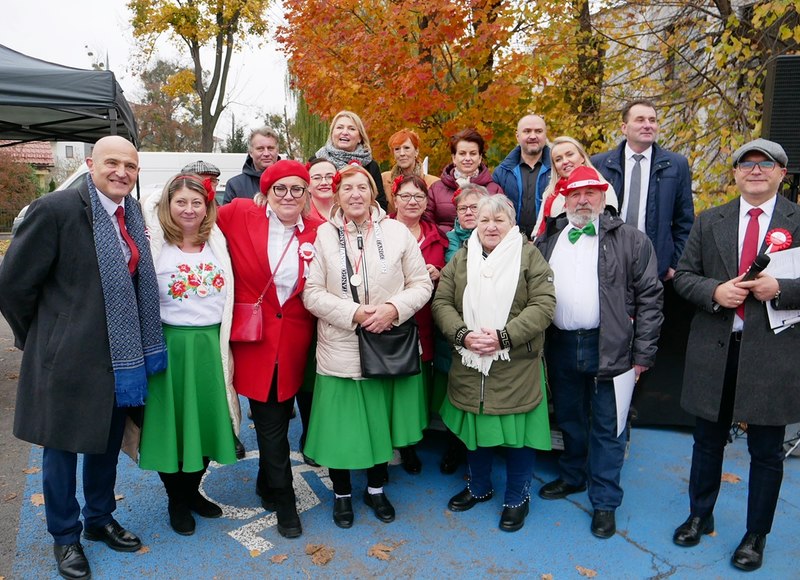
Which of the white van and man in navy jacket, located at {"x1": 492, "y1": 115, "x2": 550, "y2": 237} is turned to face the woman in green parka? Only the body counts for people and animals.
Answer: the man in navy jacket

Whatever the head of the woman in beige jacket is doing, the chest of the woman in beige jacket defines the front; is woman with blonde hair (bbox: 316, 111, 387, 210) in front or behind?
behind

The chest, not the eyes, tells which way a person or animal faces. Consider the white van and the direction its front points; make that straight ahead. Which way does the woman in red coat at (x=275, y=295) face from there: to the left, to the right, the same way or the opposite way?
to the left

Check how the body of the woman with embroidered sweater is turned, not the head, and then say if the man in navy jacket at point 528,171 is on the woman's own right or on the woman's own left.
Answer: on the woman's own left

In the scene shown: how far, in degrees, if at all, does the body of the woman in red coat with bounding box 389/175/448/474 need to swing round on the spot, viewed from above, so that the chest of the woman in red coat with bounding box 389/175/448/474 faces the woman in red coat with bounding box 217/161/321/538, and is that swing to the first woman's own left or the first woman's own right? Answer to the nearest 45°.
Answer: approximately 45° to the first woman's own right

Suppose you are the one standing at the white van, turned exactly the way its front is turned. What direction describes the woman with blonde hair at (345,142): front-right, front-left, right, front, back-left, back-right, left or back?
left

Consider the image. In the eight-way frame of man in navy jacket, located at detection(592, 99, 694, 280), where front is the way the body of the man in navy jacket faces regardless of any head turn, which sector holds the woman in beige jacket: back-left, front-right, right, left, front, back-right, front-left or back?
front-right

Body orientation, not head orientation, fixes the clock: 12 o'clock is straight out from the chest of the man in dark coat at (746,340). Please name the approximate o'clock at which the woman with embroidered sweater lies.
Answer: The woman with embroidered sweater is roughly at 2 o'clock from the man in dark coat.

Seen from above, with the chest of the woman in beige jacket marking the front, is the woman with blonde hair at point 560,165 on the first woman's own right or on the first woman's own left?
on the first woman's own left

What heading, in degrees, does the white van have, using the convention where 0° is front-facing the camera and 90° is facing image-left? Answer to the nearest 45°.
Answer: approximately 90°

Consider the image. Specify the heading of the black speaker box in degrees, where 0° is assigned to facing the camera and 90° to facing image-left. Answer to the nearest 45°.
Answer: approximately 0°

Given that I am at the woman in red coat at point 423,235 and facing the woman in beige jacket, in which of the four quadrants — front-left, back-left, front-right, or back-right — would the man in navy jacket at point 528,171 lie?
back-left

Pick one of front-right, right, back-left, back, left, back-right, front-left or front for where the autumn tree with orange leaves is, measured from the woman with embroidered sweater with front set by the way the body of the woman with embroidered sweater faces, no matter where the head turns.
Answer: back-left

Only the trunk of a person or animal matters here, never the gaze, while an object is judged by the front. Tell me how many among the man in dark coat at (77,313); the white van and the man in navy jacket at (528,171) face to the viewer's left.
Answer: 1
